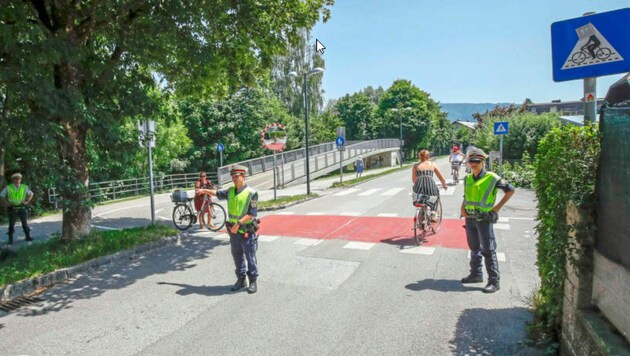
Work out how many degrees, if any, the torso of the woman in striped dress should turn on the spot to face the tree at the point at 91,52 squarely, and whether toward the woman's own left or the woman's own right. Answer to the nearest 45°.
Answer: approximately 90° to the woman's own left

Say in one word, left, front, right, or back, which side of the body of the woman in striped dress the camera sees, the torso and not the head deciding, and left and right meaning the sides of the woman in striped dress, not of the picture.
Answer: back
